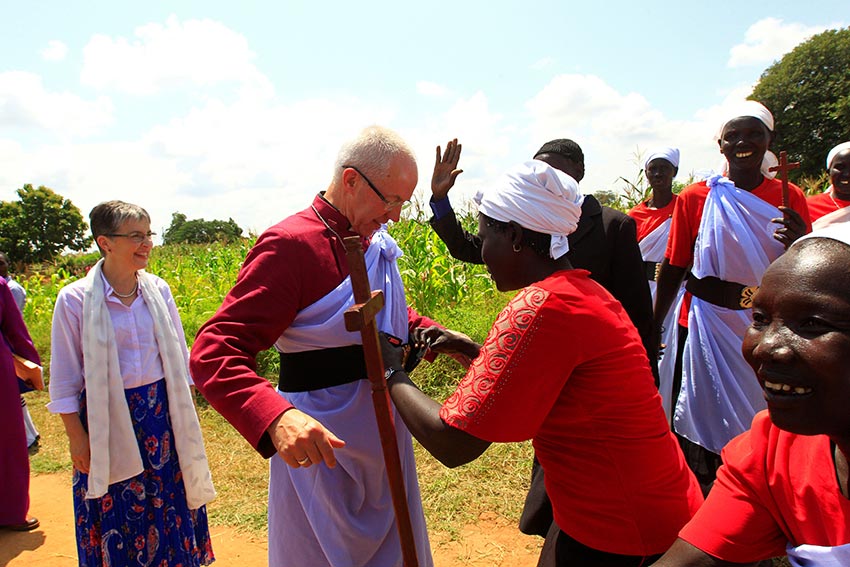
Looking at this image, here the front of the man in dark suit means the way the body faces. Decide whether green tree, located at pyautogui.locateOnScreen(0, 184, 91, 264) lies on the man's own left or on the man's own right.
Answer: on the man's own right

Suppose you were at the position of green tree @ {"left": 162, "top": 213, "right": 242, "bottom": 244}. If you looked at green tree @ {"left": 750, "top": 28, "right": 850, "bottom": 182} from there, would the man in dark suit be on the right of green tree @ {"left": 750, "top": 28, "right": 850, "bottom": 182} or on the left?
right

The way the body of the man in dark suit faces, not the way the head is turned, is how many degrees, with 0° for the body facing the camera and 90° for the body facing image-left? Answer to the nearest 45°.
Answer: approximately 45°

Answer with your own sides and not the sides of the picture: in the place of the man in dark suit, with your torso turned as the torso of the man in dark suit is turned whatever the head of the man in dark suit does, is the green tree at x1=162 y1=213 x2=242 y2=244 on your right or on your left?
on your right

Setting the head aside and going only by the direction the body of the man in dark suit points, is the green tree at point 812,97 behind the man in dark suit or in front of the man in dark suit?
behind
